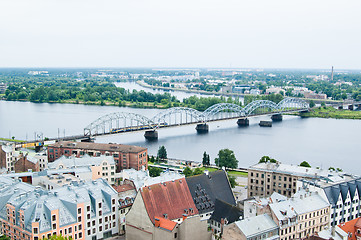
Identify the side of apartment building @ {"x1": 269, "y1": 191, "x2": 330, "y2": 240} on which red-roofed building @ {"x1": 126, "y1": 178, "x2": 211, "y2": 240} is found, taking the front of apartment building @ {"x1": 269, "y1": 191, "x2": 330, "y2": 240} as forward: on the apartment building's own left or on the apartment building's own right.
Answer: on the apartment building's own right

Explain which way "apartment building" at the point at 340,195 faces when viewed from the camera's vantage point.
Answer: facing the viewer and to the right of the viewer

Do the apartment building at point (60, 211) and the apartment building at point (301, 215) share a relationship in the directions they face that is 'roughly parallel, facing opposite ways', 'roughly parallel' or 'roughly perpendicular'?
roughly parallel

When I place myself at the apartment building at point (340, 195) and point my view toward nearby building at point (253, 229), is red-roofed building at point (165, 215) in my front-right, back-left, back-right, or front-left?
front-right

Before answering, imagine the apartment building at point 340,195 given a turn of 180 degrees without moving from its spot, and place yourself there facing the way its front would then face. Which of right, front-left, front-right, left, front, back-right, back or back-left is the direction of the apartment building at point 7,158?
front-left

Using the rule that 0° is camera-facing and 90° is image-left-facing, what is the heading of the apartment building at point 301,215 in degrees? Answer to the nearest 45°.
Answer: approximately 315°

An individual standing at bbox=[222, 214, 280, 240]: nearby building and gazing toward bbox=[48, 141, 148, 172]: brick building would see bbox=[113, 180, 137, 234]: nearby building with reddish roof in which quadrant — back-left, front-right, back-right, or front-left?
front-left

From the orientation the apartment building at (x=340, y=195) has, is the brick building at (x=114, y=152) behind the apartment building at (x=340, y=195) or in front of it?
behind

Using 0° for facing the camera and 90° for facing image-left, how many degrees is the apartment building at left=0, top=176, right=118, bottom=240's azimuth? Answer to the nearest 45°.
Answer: approximately 0°

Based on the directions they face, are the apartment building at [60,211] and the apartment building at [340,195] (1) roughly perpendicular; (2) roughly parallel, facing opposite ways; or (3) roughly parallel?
roughly parallel

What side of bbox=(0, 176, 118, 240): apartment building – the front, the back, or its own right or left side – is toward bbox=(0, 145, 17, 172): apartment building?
back

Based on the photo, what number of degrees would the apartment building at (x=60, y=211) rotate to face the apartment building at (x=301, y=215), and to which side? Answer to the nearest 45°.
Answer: approximately 90° to its left

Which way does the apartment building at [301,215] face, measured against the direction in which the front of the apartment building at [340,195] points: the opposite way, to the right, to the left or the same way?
the same way

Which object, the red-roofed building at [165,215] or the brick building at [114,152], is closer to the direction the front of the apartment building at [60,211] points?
the red-roofed building

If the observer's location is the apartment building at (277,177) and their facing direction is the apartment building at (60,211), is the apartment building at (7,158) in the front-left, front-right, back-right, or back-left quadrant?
front-right

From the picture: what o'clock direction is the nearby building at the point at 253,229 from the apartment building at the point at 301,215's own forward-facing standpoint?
The nearby building is roughly at 3 o'clock from the apartment building.

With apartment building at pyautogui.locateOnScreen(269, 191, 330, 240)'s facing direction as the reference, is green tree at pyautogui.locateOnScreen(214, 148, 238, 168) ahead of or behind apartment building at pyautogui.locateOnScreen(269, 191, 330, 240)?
behind

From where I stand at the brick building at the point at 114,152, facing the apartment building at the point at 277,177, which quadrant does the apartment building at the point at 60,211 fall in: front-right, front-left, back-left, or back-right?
front-right

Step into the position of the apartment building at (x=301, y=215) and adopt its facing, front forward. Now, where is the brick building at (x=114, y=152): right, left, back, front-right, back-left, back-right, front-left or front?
back
